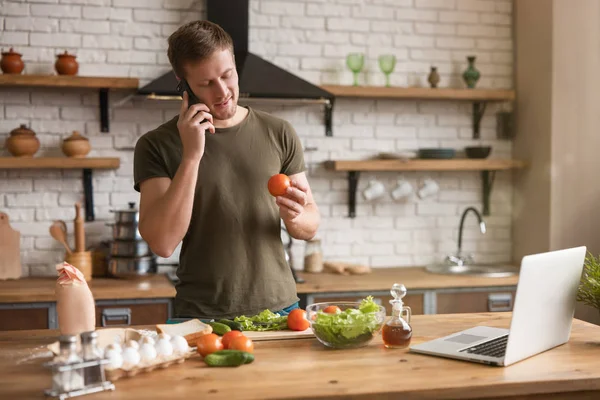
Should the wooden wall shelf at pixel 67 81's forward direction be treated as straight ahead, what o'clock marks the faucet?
The faucet is roughly at 9 o'clock from the wooden wall shelf.

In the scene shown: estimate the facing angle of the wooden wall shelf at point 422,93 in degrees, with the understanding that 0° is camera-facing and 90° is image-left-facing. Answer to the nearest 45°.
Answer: approximately 0°

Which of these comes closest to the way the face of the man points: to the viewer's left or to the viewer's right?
to the viewer's right

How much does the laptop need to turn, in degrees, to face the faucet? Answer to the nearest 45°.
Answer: approximately 45° to its right

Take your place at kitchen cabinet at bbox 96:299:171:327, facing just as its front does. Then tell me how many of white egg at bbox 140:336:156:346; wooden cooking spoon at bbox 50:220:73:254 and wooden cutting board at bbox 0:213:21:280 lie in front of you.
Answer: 1

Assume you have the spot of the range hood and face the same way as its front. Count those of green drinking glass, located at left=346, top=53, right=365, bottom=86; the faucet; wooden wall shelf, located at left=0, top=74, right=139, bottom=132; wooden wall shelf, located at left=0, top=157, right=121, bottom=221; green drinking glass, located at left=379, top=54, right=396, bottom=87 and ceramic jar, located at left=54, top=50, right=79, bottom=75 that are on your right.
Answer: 3

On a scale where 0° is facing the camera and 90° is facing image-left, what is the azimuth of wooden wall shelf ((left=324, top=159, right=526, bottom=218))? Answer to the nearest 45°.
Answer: approximately 0°

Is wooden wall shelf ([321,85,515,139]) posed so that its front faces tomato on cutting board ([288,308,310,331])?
yes

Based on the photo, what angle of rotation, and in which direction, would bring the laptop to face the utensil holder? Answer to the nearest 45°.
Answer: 0° — it already faces it
